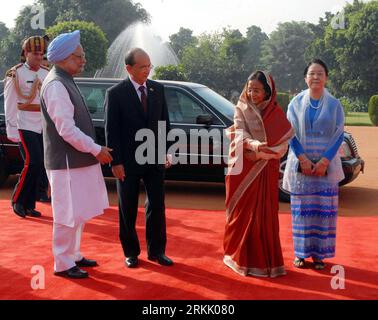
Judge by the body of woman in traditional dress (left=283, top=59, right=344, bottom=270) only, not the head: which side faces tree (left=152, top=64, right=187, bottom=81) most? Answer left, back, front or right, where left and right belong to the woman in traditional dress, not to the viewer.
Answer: back

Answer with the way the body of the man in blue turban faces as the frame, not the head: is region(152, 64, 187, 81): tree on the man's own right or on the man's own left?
on the man's own left

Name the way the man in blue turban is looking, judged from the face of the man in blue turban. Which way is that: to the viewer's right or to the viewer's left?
to the viewer's right

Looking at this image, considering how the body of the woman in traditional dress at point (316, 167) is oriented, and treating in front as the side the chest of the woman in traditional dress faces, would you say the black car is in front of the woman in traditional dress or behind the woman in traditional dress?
behind

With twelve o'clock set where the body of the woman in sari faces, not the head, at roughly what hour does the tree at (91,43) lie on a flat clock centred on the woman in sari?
The tree is roughly at 4 o'clock from the woman in sari.

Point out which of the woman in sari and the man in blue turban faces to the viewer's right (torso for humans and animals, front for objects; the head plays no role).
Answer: the man in blue turban

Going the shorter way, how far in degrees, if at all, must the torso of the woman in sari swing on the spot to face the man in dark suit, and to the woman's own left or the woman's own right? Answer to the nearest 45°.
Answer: approximately 45° to the woman's own right

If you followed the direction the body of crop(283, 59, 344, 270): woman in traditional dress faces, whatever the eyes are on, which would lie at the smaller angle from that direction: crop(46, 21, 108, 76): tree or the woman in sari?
the woman in sari

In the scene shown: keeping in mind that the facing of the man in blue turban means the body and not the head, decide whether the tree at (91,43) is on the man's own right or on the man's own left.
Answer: on the man's own left

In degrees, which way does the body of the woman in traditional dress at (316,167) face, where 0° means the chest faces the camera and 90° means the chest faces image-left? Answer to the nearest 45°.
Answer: approximately 0°

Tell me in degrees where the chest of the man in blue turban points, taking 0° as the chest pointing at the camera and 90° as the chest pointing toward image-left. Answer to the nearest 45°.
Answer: approximately 270°

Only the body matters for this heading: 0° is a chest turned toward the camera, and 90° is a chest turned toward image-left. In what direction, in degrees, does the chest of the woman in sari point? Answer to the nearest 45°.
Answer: approximately 45°
